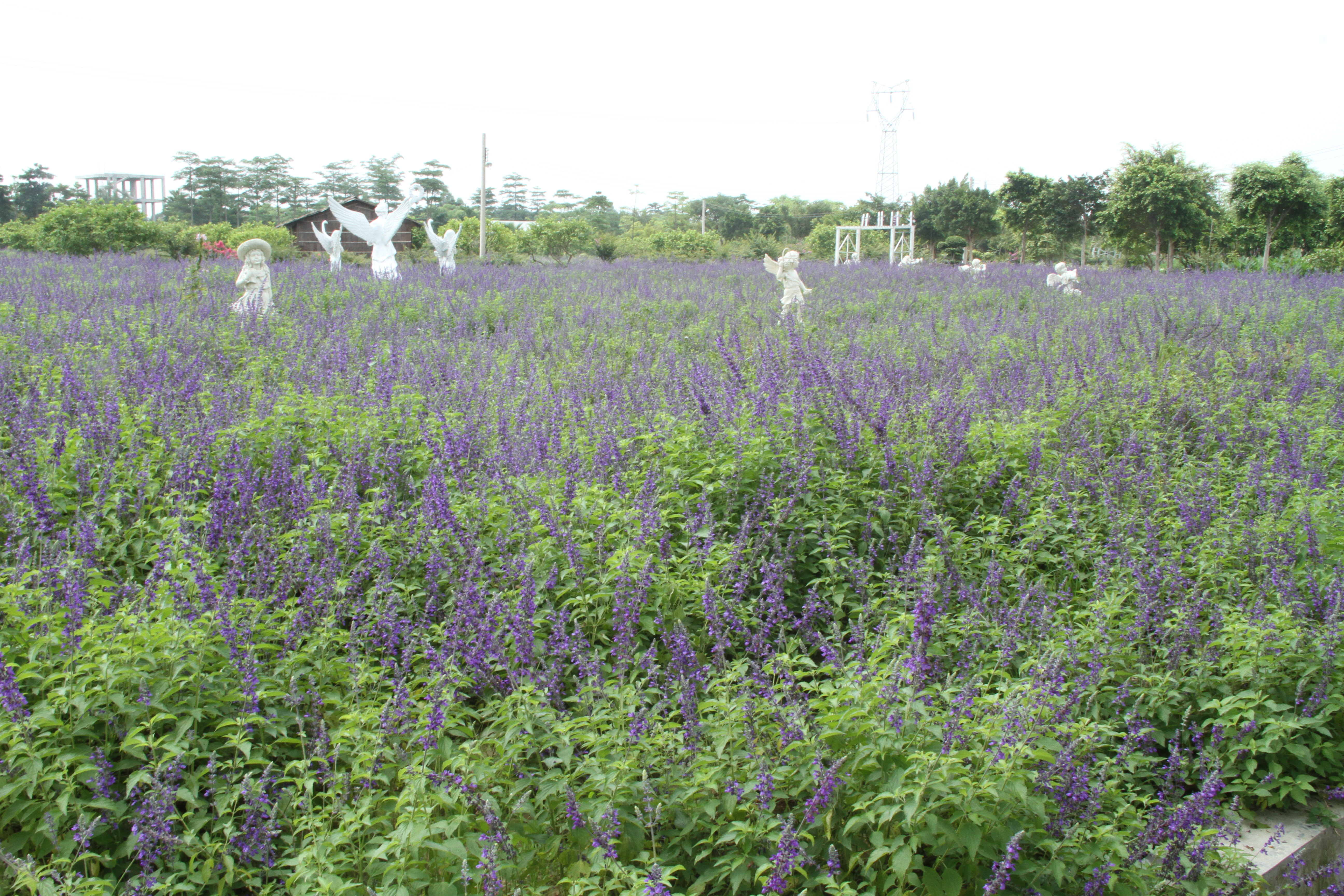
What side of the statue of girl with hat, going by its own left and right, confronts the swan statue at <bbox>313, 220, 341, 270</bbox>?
back

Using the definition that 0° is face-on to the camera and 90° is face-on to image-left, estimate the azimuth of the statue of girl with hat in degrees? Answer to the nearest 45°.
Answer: approximately 0°

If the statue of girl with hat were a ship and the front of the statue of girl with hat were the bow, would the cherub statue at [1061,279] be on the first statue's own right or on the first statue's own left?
on the first statue's own left

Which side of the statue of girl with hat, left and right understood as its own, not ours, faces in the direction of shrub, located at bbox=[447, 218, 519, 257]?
back

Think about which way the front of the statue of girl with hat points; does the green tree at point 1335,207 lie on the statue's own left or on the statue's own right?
on the statue's own left
